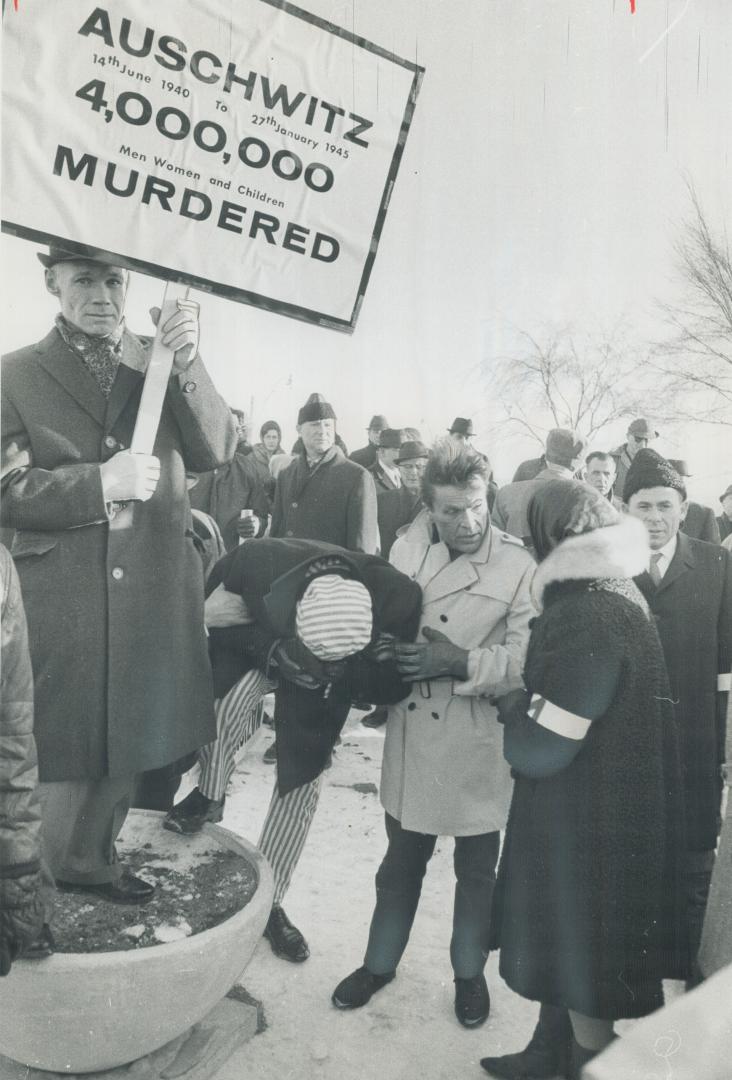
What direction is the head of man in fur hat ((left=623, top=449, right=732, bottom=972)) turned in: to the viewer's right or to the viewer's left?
to the viewer's left

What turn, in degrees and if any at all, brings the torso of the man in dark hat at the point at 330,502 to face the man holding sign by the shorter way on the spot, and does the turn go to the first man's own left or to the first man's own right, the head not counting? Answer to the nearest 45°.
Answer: approximately 45° to the first man's own right

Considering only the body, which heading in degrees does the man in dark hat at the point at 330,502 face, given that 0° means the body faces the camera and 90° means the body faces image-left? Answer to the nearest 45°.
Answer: approximately 0°

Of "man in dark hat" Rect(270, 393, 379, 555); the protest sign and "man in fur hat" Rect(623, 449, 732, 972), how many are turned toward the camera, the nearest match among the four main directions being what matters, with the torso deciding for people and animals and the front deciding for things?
3

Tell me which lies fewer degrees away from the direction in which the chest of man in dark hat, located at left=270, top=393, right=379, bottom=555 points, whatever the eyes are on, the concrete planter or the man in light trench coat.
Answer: the concrete planter

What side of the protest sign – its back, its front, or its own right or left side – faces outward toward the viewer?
front

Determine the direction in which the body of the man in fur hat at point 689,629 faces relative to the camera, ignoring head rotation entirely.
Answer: toward the camera
